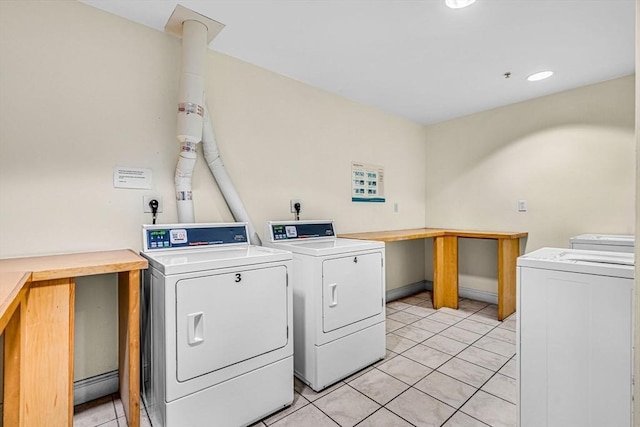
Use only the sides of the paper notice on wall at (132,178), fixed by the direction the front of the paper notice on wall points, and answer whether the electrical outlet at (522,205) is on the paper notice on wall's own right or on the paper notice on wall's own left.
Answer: on the paper notice on wall's own left

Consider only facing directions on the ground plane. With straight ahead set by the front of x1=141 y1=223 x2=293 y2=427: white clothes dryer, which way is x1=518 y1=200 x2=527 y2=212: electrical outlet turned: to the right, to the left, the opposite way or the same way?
to the right

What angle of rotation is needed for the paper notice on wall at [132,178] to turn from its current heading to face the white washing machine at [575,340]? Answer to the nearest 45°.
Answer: approximately 45° to its left

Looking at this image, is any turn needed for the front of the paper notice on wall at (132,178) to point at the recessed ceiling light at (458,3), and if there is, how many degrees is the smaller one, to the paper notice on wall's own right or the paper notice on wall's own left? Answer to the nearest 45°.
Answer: approximately 45° to the paper notice on wall's own left

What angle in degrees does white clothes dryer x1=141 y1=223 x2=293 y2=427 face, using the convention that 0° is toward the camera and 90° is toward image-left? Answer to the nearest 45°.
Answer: approximately 315°

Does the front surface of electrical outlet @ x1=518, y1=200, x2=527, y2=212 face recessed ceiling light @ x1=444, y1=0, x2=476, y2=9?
yes

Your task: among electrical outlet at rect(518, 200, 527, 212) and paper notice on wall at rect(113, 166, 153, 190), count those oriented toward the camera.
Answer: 2

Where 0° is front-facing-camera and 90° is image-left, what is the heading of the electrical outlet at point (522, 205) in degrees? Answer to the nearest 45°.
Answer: approximately 0°

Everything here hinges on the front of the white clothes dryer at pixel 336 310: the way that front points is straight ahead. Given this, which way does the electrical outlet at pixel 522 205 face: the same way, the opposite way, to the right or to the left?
to the right
